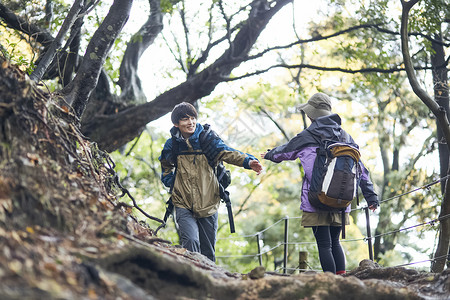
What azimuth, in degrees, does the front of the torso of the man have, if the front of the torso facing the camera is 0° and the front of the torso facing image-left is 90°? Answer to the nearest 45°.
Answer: approximately 0°

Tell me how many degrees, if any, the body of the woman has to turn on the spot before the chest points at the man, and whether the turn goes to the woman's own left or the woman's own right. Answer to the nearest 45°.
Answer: approximately 45° to the woman's own left

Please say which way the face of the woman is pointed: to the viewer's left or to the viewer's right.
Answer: to the viewer's left

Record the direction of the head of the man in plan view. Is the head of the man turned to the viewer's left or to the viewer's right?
to the viewer's right

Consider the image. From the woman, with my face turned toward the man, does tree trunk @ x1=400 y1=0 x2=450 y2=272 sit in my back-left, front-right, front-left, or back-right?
back-right

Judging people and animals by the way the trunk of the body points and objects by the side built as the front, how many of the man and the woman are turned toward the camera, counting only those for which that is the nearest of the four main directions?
1

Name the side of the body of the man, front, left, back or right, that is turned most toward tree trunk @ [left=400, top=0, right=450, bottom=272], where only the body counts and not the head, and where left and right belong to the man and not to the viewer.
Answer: left

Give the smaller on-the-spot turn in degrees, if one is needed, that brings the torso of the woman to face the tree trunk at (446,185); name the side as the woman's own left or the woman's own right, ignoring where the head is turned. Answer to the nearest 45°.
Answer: approximately 90° to the woman's own right

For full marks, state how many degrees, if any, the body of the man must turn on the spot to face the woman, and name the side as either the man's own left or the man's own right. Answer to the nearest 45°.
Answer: approximately 90° to the man's own left

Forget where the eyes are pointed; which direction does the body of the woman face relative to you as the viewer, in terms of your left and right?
facing away from the viewer and to the left of the viewer
